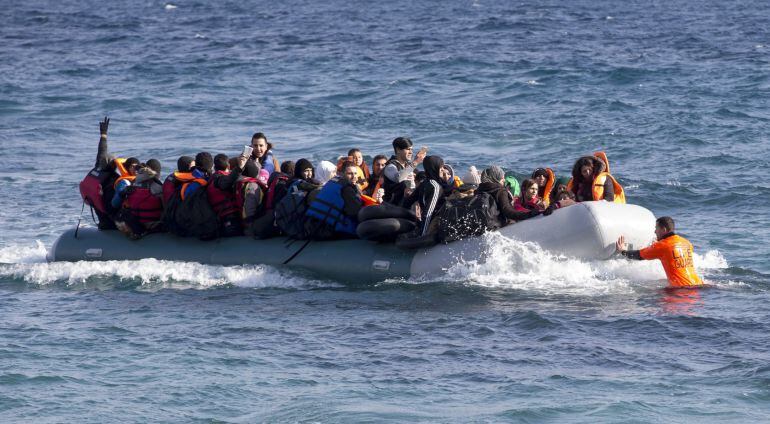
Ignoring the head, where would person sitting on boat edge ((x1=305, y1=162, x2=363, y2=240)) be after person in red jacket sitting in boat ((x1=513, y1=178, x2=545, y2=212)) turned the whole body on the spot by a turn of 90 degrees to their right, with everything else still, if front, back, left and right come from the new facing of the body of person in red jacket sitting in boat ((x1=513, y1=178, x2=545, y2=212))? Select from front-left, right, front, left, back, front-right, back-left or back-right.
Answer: front-right

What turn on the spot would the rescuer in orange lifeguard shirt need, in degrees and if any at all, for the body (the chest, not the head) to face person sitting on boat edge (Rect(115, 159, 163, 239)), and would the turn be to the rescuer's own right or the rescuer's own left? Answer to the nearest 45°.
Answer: approximately 45° to the rescuer's own left

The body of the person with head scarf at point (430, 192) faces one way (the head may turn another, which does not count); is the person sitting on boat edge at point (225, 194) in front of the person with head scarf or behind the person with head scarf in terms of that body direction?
behind

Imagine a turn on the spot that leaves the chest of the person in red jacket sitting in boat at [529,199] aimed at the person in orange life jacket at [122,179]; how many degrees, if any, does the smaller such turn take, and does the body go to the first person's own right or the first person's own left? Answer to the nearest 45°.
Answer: approximately 135° to the first person's own right

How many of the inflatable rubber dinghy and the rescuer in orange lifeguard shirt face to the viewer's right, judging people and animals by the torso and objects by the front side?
1

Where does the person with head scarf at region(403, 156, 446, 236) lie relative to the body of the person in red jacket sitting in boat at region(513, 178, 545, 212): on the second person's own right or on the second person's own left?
on the second person's own right

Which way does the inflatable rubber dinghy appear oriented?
to the viewer's right
